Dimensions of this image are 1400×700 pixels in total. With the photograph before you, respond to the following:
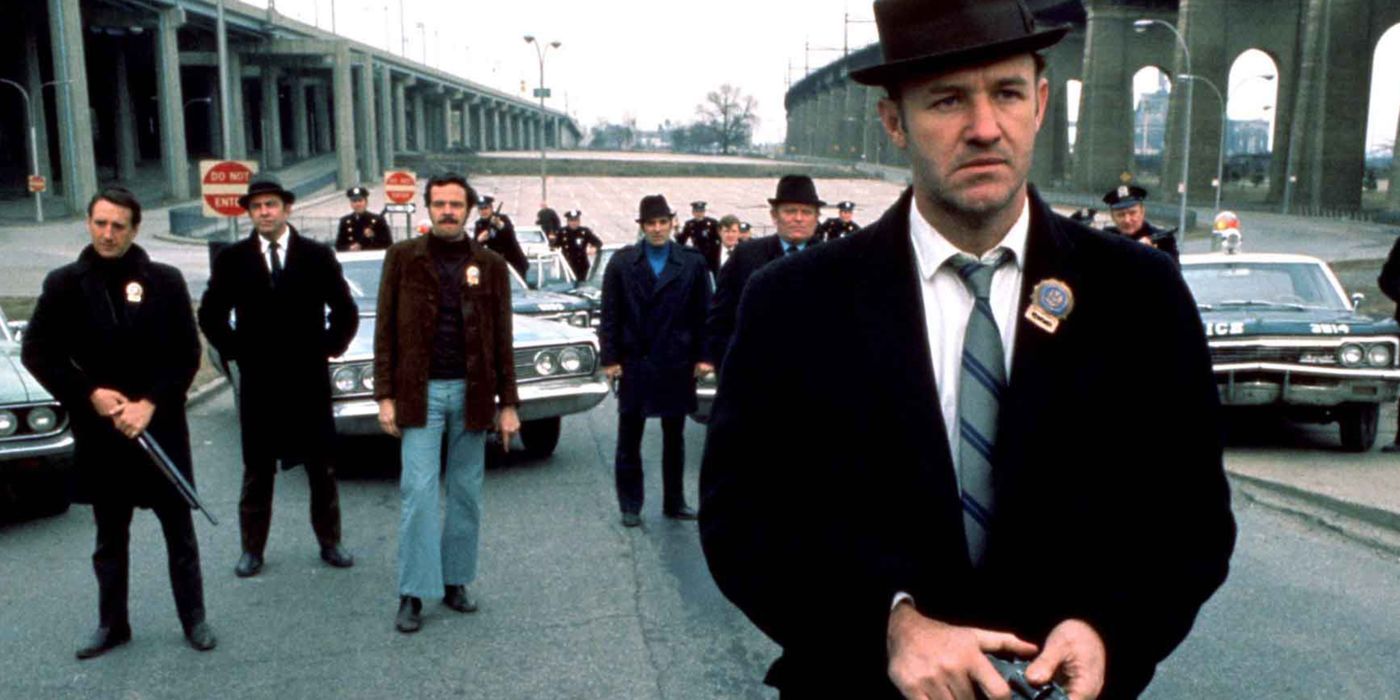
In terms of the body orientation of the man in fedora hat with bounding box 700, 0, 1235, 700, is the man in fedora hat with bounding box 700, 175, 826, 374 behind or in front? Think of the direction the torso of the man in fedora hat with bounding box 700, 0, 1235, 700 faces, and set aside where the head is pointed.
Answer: behind

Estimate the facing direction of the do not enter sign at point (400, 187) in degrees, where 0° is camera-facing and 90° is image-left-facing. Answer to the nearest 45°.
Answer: approximately 0°

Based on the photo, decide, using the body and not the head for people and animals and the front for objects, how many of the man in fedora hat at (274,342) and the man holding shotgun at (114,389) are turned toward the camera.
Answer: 2

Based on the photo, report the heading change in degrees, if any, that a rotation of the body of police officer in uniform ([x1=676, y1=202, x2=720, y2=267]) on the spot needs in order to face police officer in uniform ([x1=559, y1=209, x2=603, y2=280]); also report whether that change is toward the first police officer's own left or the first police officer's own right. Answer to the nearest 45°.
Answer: approximately 135° to the first police officer's own right

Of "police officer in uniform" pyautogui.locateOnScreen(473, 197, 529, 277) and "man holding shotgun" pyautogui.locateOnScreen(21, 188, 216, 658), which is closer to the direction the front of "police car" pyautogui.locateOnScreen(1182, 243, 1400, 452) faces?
the man holding shotgun

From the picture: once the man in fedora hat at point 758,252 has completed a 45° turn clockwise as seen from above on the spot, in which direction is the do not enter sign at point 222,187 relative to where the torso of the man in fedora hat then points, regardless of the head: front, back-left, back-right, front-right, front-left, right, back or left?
right

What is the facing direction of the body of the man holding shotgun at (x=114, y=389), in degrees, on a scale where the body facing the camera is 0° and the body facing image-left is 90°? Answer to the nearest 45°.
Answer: approximately 0°

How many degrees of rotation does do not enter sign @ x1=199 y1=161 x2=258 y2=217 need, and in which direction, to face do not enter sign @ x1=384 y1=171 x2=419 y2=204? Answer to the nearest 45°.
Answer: approximately 135° to its left

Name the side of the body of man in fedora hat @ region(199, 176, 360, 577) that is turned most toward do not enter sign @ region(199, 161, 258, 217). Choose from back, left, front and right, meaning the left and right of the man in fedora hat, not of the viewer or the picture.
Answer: back

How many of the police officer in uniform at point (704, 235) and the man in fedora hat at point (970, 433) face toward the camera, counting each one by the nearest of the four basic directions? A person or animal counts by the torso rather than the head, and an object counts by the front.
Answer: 2

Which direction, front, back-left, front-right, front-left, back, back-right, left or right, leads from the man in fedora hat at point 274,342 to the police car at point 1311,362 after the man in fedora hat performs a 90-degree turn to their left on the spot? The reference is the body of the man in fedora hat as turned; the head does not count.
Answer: front
